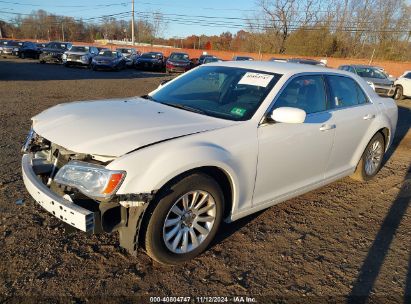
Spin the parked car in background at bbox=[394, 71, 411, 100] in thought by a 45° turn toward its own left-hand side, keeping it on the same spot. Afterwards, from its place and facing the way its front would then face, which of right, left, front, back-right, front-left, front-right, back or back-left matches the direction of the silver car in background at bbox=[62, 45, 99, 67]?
right

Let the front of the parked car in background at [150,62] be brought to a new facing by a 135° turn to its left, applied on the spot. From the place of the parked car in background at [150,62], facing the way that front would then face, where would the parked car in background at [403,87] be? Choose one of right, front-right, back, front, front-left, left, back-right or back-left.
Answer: front-right

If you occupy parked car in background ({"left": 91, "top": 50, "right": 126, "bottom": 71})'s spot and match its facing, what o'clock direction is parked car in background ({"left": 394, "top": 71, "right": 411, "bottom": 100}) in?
parked car in background ({"left": 394, "top": 71, "right": 411, "bottom": 100}) is roughly at 9 o'clock from parked car in background ({"left": 91, "top": 50, "right": 126, "bottom": 71}).

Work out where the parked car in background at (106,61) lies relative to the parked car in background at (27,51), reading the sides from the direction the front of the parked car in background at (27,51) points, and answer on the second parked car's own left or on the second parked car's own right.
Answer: on the second parked car's own left

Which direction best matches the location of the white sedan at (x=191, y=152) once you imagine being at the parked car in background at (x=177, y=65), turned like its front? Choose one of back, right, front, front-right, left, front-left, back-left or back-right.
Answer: front-left

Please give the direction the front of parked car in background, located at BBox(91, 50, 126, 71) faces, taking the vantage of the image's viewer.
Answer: facing the viewer and to the left of the viewer

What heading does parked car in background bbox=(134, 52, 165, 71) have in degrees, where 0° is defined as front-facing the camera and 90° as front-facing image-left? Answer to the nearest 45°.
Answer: approximately 45°

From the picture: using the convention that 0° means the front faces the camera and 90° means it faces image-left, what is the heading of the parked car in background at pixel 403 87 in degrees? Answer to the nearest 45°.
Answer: approximately 45°

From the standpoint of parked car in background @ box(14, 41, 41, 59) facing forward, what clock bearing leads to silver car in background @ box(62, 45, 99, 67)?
The silver car in background is roughly at 10 o'clock from the parked car in background.

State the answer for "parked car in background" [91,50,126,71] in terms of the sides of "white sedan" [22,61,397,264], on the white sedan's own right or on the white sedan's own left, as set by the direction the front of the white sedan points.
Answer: on the white sedan's own right

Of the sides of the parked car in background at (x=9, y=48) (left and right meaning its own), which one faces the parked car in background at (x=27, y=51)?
left

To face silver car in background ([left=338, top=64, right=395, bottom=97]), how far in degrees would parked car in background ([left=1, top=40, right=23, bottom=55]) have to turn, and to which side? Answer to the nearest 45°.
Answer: approximately 90° to its left

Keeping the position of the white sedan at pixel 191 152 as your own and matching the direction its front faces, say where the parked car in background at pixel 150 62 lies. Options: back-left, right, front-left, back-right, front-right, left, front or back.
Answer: back-right
